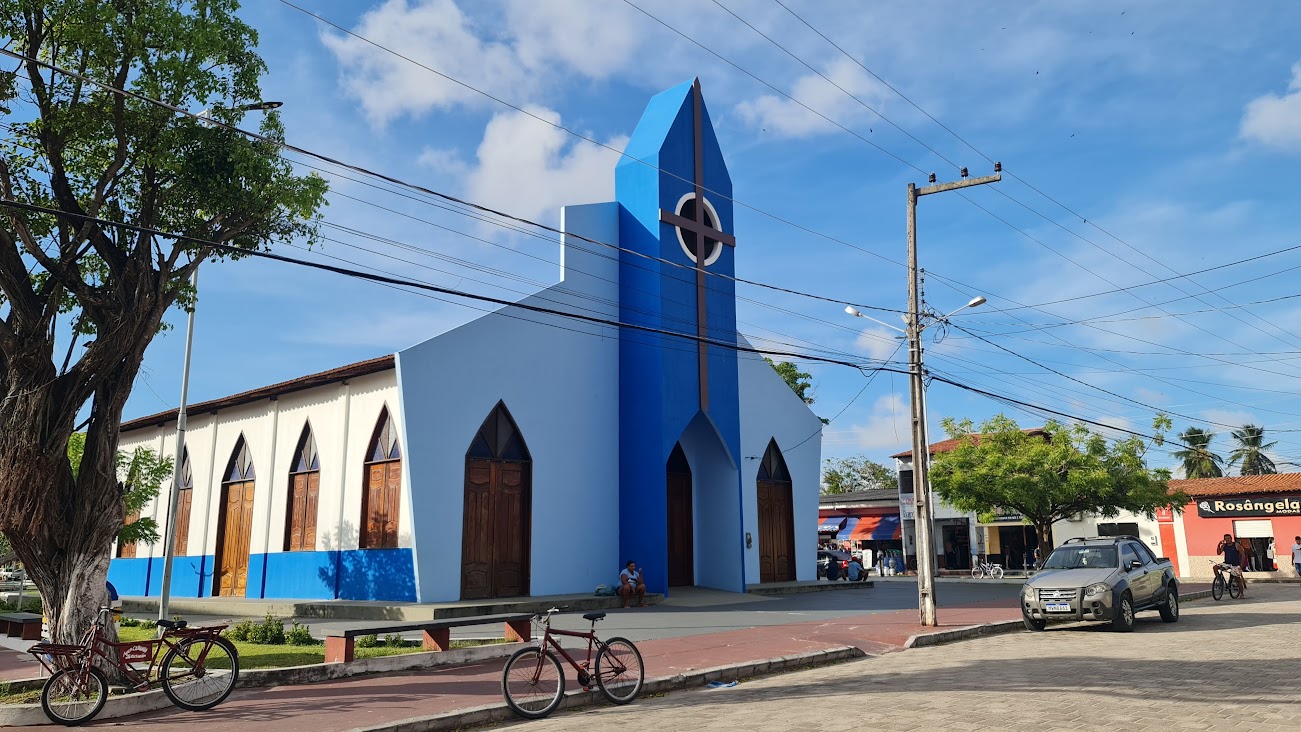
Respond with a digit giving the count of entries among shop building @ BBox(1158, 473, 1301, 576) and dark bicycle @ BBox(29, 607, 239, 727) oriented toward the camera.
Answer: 1

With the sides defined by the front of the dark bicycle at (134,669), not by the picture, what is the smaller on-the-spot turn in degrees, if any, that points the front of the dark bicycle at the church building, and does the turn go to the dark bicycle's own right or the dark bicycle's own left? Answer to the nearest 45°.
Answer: approximately 135° to the dark bicycle's own right

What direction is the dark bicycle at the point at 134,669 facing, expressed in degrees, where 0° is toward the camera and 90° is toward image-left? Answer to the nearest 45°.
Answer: approximately 90°

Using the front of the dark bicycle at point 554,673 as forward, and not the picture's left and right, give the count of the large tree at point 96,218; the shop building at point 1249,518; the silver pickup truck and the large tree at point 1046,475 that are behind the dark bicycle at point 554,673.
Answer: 3

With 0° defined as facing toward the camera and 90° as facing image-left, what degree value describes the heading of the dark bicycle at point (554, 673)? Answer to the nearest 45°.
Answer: approximately 45°

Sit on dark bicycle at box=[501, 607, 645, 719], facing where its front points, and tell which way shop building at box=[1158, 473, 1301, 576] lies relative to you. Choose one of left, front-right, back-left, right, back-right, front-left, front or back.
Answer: back

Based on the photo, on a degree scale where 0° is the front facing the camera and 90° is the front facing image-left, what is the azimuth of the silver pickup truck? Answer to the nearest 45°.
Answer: approximately 45°

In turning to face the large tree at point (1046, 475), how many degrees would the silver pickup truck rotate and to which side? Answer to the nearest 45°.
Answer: approximately 135° to its right
